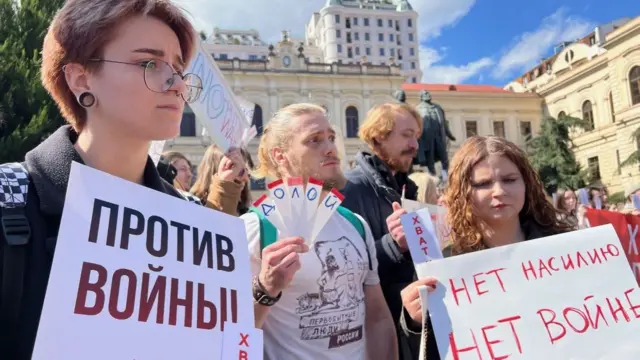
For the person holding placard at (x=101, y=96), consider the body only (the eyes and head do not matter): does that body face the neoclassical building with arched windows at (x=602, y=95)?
no

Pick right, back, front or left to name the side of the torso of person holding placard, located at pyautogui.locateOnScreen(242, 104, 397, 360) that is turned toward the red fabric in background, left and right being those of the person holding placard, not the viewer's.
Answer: left

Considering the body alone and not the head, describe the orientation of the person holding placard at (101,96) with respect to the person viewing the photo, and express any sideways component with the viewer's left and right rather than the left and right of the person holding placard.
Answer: facing the viewer and to the right of the viewer

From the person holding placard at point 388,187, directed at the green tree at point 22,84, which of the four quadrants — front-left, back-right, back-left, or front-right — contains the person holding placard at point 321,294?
back-left

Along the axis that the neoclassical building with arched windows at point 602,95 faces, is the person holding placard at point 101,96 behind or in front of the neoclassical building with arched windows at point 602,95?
in front

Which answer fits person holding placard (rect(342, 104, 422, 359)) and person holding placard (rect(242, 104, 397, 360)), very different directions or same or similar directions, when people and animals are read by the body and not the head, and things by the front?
same or similar directions

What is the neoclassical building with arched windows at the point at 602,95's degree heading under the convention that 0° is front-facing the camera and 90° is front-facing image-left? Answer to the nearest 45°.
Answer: approximately 45°

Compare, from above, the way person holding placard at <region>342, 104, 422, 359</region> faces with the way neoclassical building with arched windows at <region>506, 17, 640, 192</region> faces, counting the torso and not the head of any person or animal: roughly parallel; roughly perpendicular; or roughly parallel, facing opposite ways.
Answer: roughly perpendicular

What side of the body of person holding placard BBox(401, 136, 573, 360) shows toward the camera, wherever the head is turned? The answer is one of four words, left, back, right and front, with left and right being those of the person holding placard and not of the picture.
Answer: front

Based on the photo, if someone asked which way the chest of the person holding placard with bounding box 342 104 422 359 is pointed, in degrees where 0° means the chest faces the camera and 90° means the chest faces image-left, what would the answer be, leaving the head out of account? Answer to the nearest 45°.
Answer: approximately 315°

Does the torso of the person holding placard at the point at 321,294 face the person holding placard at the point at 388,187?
no

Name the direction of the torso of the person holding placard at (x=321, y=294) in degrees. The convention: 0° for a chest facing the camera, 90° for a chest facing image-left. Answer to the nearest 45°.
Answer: approximately 315°

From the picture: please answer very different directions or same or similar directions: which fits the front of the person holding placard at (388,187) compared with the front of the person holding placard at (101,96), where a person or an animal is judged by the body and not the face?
same or similar directions

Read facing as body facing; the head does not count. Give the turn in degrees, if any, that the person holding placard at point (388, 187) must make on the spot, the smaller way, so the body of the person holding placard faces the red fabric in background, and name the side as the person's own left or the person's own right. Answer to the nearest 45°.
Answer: approximately 45° to the person's own left

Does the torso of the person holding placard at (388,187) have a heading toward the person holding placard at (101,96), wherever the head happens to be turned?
no

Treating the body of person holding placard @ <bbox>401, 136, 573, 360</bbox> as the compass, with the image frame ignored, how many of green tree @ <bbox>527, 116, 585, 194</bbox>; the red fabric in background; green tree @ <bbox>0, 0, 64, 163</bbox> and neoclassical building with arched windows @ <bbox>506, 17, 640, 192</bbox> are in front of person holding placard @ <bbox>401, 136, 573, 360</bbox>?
0

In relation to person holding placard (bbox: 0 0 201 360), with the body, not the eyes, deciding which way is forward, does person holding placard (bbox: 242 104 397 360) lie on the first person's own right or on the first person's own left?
on the first person's own left
